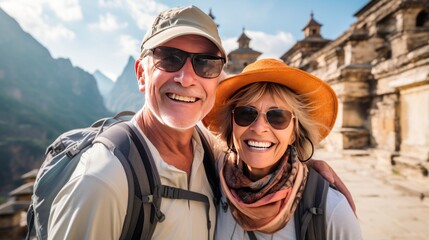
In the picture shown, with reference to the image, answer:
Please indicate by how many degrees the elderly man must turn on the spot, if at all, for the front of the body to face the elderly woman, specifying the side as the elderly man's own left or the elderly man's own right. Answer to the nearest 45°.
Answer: approximately 45° to the elderly man's own left

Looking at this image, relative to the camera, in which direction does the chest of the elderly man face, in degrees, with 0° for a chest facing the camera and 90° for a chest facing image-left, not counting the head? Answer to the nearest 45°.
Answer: approximately 315°
